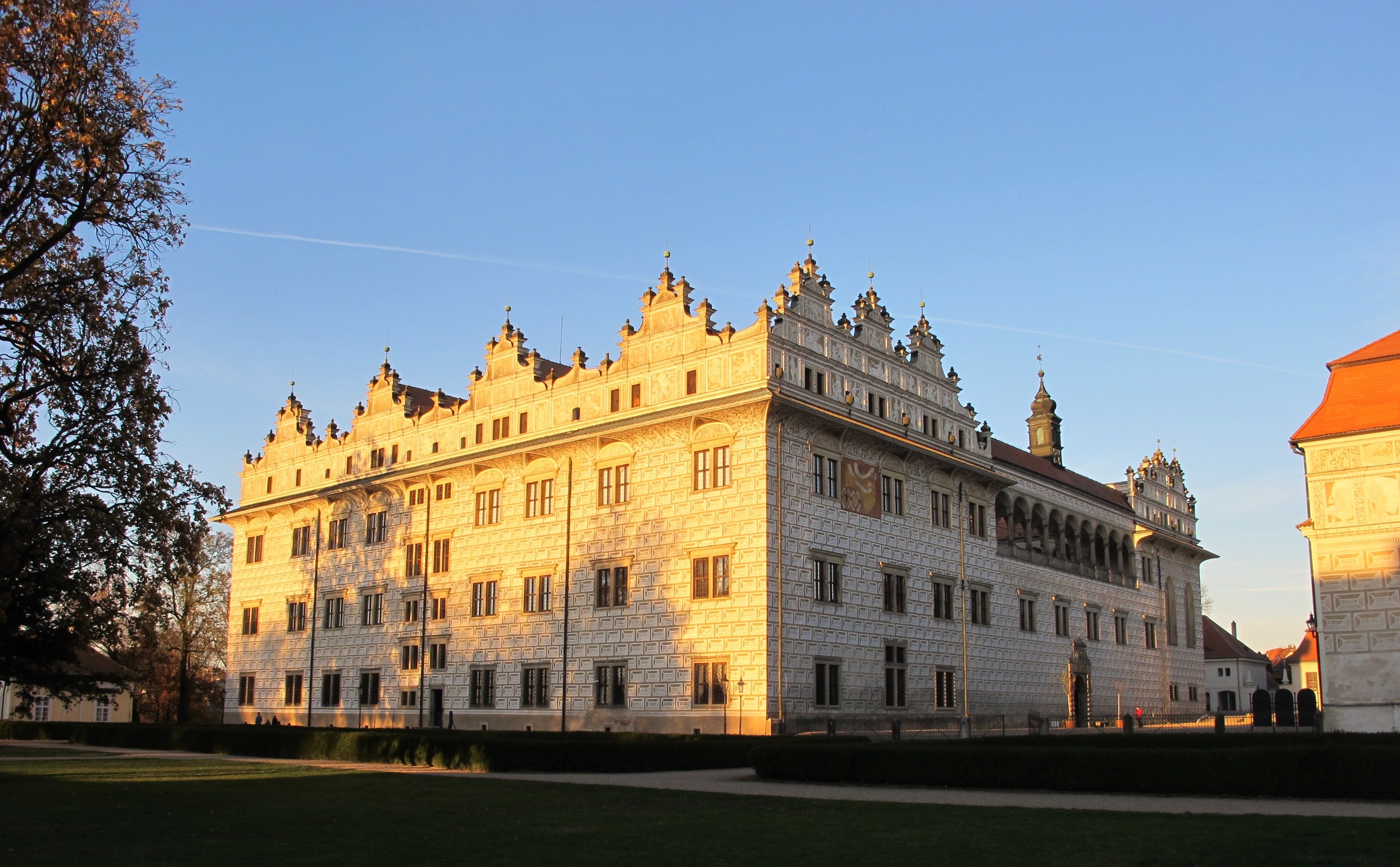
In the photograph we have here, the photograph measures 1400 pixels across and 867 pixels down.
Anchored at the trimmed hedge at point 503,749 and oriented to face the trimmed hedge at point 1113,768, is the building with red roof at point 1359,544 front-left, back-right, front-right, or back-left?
front-left

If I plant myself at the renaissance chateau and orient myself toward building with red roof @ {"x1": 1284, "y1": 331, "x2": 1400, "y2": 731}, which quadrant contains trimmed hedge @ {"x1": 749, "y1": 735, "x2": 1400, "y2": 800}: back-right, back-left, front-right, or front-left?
front-right

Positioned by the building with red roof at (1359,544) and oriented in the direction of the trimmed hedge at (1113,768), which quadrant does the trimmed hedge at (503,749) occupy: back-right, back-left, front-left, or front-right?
front-right

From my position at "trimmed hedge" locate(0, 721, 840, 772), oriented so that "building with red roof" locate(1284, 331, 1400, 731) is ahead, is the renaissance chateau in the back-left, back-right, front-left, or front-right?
front-left
